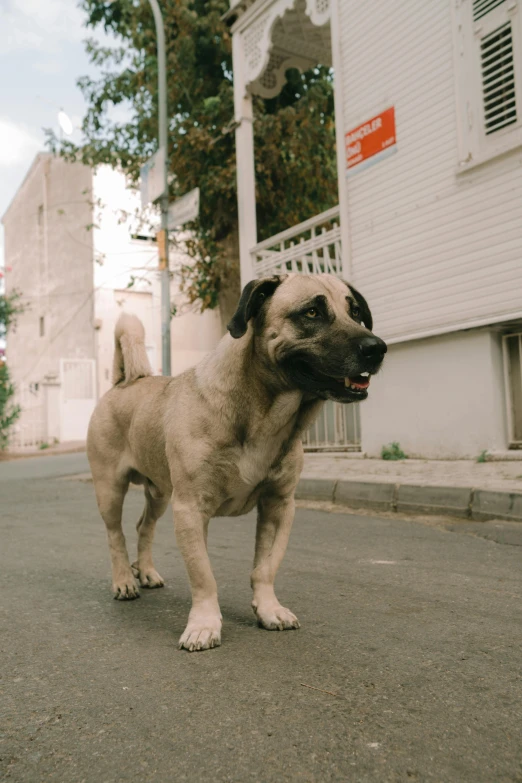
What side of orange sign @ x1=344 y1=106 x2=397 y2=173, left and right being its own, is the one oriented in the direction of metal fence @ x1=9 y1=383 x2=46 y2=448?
right

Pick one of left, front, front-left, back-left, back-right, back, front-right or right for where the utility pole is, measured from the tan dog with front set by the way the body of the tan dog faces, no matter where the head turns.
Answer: back-left

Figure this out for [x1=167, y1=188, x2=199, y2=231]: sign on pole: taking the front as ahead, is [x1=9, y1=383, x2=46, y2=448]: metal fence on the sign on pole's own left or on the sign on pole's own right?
on the sign on pole's own right

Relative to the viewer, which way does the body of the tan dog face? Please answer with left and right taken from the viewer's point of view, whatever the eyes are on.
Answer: facing the viewer and to the right of the viewer
